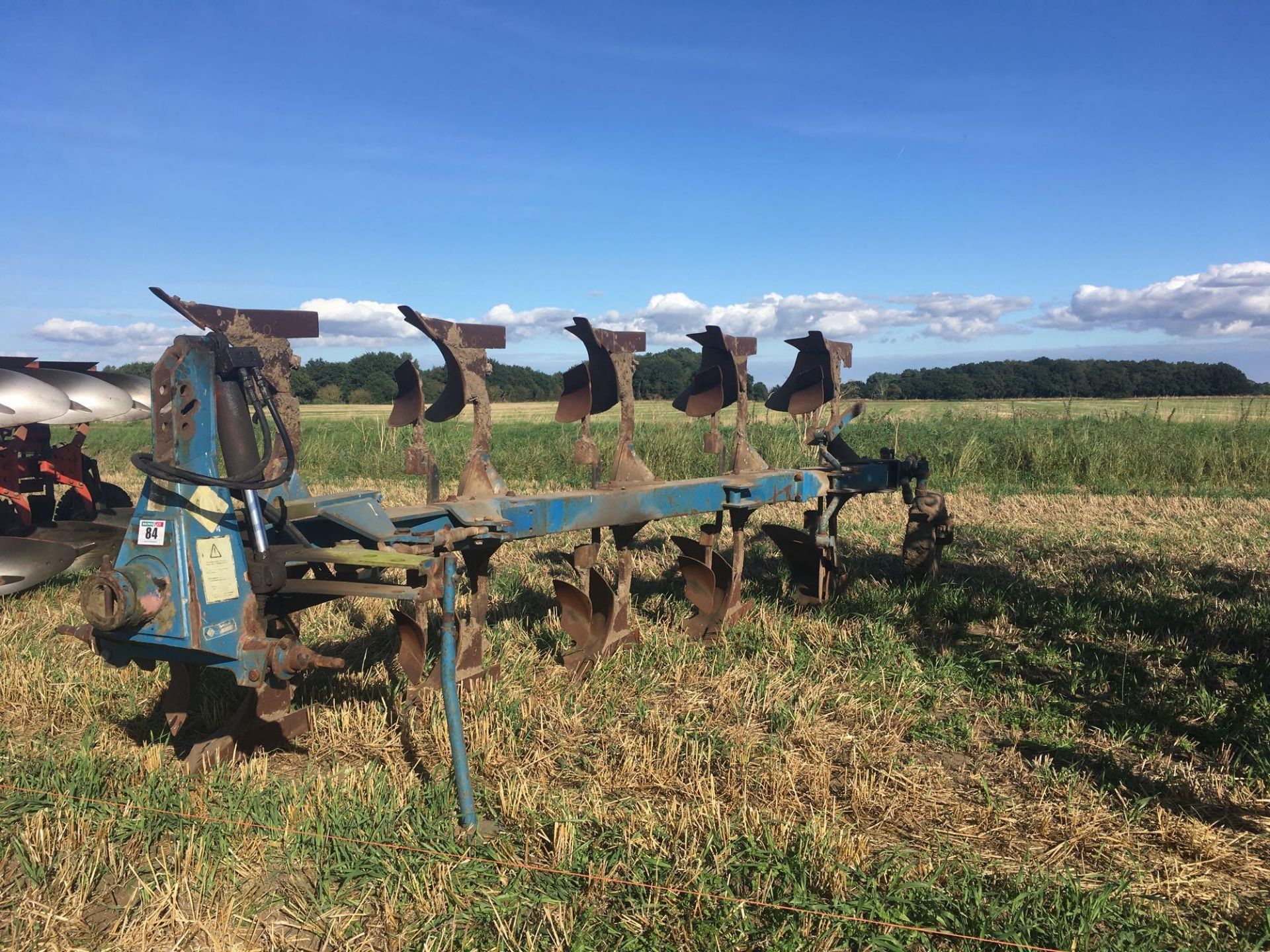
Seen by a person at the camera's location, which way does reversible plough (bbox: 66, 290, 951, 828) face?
facing the viewer and to the left of the viewer

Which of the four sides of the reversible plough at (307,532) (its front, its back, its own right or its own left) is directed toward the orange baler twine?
left
